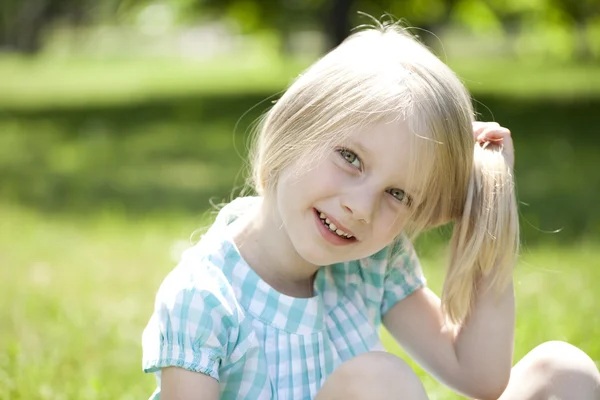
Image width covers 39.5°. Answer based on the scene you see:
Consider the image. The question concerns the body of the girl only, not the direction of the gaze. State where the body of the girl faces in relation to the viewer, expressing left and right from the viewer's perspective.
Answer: facing the viewer and to the right of the viewer
